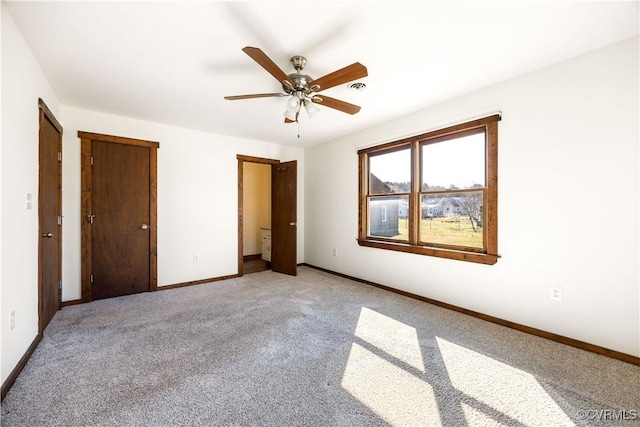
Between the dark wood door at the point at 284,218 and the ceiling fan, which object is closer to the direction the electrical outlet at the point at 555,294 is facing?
the ceiling fan

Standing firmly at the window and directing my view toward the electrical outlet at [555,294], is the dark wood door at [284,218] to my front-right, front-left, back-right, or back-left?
back-right

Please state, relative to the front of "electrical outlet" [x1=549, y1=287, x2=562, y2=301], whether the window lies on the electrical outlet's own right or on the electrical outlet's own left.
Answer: on the electrical outlet's own right

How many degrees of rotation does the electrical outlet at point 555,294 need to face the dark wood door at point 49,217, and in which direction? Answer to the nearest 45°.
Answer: approximately 45° to its right

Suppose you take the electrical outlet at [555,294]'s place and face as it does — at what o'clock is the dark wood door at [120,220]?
The dark wood door is roughly at 2 o'clock from the electrical outlet.

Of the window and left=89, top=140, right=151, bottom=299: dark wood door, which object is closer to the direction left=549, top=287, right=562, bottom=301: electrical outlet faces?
the dark wood door

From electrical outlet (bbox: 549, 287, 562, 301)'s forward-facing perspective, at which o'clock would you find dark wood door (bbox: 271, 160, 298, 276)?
The dark wood door is roughly at 3 o'clock from the electrical outlet.
